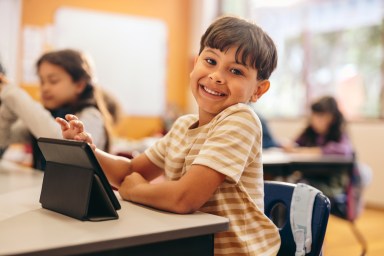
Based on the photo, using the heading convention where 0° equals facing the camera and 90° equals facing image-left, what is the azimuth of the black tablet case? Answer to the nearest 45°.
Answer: approximately 225°

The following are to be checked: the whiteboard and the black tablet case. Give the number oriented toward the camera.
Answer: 1

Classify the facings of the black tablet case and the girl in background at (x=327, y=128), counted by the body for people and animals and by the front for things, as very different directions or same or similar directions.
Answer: very different directions

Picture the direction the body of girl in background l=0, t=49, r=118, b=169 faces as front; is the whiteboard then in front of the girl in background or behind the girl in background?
behind

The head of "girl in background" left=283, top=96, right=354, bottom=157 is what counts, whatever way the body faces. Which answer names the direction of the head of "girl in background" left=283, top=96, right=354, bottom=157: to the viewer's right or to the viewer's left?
to the viewer's left

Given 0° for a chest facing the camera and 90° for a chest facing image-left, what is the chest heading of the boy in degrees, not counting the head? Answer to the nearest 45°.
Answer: approximately 45°

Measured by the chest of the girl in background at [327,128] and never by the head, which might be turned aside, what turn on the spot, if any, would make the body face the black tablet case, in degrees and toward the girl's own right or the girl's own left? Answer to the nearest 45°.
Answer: approximately 45° to the girl's own left

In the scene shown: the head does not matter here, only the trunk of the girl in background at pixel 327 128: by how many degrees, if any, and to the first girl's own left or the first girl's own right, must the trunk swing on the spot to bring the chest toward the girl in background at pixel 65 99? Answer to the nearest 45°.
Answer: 0° — they already face them

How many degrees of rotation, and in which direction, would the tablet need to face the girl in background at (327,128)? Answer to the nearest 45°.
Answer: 0° — it already faces them

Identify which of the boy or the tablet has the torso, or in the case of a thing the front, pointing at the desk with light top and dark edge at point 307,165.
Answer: the tablet

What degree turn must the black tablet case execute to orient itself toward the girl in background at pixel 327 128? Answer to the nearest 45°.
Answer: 0° — it already faces them

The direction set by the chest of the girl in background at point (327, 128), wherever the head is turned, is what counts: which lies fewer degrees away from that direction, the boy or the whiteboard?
the boy
